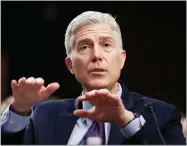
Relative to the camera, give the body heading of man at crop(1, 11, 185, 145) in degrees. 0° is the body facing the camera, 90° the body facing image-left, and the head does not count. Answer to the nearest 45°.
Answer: approximately 0°
